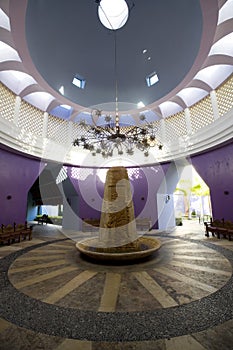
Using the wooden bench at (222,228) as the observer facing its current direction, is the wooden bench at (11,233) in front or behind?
in front

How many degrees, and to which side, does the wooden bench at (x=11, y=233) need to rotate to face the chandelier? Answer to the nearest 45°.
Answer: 0° — it already faces it

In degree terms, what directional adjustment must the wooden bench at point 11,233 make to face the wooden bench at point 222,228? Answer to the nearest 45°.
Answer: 0° — it already faces it

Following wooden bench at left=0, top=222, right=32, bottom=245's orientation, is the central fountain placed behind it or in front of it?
in front

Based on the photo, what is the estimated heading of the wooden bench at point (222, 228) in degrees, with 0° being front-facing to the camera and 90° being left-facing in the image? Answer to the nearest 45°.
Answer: approximately 45°

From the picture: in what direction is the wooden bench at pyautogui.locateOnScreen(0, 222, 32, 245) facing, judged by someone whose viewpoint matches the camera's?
facing the viewer and to the right of the viewer

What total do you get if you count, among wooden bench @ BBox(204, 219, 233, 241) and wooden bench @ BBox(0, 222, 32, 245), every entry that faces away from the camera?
0
